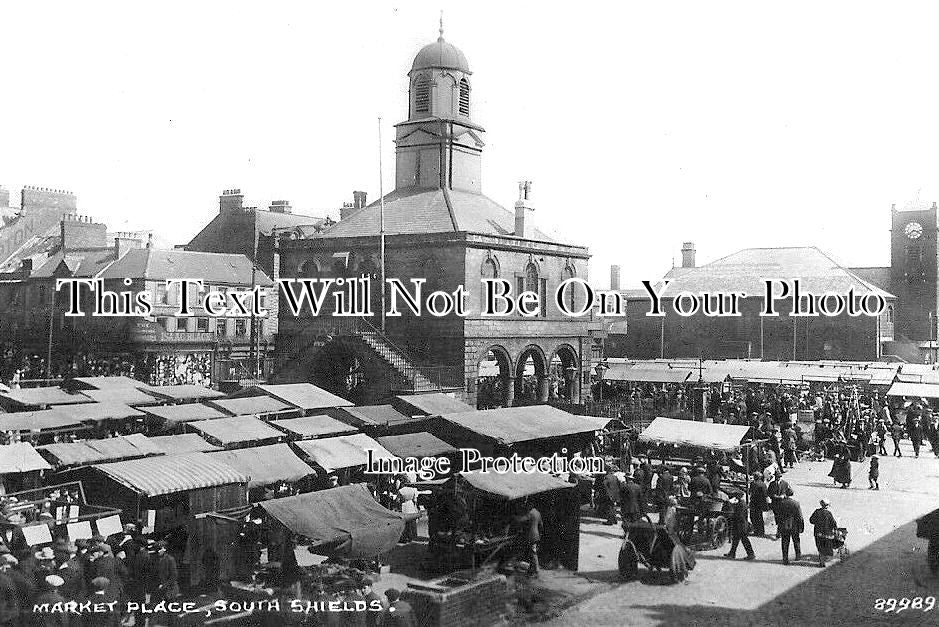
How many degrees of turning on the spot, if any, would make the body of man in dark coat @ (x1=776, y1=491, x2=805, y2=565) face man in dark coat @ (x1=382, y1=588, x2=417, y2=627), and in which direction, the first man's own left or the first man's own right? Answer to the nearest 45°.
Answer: approximately 135° to the first man's own left

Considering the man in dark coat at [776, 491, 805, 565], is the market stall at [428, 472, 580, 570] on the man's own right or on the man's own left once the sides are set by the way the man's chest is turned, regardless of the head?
on the man's own left

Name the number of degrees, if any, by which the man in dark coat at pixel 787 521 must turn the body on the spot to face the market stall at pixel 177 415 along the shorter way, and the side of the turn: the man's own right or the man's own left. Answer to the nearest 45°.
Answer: approximately 90° to the man's own left

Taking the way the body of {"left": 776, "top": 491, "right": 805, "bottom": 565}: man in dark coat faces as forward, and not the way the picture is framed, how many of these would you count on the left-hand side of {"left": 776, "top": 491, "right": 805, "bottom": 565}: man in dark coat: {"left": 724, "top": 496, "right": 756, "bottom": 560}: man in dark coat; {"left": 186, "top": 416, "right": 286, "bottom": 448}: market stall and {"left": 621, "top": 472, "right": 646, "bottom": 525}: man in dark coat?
3

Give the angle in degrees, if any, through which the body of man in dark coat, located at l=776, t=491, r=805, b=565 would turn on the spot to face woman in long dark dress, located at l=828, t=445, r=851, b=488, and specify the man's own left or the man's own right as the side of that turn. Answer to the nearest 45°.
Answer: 0° — they already face them

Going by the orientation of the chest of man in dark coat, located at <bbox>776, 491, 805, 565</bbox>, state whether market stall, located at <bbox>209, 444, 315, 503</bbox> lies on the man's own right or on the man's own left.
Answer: on the man's own left

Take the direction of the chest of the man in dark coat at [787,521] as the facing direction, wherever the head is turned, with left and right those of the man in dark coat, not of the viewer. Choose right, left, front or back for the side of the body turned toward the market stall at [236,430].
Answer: left

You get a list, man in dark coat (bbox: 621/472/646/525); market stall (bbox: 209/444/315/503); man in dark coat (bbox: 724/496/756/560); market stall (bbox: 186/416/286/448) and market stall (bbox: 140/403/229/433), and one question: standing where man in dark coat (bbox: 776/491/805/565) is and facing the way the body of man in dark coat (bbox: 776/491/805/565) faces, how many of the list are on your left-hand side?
5

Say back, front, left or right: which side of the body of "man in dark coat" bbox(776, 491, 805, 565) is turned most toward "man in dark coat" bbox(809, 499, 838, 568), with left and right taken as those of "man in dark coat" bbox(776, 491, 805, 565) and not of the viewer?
right

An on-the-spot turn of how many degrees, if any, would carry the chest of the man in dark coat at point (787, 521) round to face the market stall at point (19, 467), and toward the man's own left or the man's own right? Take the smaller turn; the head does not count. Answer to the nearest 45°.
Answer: approximately 90° to the man's own left

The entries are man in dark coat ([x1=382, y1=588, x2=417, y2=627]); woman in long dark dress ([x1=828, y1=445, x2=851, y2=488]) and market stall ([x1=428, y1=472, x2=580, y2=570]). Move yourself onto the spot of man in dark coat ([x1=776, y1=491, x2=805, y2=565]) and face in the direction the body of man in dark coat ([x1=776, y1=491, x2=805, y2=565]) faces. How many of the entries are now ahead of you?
1

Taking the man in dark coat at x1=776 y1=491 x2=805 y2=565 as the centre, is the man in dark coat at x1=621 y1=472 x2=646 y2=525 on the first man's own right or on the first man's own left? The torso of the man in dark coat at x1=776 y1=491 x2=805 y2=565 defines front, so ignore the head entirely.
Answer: on the first man's own left

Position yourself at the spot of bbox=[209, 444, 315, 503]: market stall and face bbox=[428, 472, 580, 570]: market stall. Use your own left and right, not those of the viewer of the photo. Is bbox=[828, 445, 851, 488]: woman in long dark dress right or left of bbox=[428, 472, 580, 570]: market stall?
left

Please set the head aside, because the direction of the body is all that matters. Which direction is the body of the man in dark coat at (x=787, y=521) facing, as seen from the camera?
away from the camera
